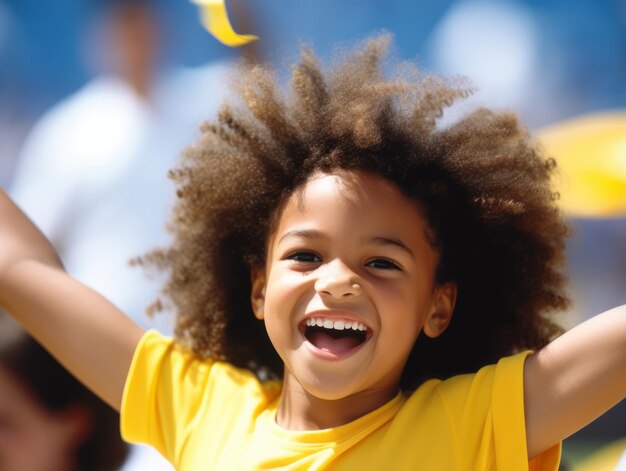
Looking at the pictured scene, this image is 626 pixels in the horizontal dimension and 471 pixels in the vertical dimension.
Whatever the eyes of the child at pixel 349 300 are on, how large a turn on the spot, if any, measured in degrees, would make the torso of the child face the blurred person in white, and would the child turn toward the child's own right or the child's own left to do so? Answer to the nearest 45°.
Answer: approximately 135° to the child's own right
